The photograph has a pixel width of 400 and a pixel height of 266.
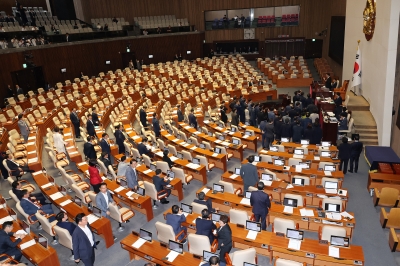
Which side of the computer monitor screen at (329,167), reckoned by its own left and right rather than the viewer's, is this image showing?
front

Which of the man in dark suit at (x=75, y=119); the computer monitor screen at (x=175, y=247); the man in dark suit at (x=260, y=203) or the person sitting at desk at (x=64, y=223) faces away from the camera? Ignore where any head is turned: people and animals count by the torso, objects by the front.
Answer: the man in dark suit at (x=260, y=203)

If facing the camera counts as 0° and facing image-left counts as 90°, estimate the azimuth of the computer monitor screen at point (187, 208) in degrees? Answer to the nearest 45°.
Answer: approximately 45°

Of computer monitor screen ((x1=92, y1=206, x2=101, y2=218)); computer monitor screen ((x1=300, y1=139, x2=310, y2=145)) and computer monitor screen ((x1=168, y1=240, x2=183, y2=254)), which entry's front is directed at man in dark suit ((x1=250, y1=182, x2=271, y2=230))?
computer monitor screen ((x1=300, y1=139, x2=310, y2=145))

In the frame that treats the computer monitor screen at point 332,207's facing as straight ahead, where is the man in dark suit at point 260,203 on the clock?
The man in dark suit is roughly at 2 o'clock from the computer monitor screen.

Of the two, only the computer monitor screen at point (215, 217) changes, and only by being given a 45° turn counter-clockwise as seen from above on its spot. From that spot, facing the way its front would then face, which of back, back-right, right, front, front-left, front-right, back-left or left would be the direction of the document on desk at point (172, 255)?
front-right

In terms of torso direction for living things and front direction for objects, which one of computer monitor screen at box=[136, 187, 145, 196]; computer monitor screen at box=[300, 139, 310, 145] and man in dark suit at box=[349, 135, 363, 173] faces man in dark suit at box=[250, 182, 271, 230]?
computer monitor screen at box=[300, 139, 310, 145]

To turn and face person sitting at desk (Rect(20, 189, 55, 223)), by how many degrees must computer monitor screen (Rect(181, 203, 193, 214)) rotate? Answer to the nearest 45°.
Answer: approximately 45° to its right

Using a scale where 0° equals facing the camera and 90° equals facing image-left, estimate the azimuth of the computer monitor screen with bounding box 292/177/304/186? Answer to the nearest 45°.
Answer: approximately 0°

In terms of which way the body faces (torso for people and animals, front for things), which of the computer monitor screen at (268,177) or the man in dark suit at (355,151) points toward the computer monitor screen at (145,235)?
the computer monitor screen at (268,177)

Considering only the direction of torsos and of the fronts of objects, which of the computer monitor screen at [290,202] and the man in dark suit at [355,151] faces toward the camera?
the computer monitor screen

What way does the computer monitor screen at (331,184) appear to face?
toward the camera

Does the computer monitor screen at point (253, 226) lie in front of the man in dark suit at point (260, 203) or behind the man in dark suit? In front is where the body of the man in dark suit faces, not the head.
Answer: behind

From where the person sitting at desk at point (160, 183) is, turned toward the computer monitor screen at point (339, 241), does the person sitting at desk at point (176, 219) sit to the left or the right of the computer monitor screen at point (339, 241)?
right

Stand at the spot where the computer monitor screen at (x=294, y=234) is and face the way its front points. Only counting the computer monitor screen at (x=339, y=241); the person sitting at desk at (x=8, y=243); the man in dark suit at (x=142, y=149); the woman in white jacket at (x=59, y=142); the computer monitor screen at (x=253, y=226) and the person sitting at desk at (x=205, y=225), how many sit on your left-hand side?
1

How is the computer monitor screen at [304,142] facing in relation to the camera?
toward the camera

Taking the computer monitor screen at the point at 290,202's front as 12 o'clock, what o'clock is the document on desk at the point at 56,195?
The document on desk is roughly at 3 o'clock from the computer monitor screen.

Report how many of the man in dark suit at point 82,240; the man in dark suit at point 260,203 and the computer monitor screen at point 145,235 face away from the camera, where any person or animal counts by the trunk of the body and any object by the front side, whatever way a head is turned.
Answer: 1

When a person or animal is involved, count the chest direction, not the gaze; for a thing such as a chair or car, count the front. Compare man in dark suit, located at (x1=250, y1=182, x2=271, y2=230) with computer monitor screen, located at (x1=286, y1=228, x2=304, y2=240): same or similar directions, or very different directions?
very different directions

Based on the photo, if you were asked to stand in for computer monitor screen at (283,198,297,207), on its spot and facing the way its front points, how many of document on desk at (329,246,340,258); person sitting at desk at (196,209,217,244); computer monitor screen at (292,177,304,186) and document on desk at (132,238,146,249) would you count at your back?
1
